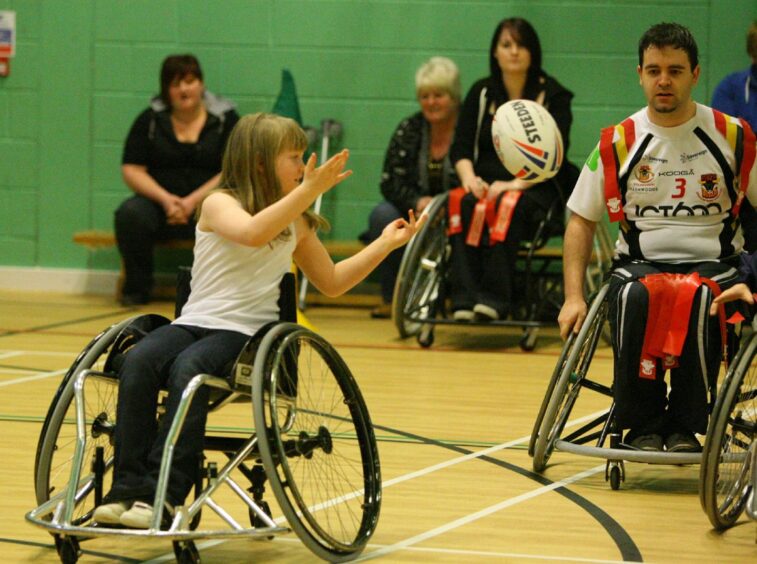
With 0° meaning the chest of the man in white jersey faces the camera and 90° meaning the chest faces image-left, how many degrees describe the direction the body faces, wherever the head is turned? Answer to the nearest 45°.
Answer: approximately 0°

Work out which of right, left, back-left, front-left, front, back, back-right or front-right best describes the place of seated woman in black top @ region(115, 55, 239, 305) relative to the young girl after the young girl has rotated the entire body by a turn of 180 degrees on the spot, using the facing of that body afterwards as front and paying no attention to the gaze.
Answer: front-right

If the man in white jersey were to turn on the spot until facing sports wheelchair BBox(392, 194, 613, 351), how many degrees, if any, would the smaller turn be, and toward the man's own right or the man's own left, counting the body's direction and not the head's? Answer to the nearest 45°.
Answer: approximately 135° to the man's own right

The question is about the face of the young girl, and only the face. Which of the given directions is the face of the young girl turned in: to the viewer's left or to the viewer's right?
to the viewer's right

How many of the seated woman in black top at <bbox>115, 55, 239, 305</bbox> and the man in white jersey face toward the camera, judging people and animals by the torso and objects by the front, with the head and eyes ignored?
2

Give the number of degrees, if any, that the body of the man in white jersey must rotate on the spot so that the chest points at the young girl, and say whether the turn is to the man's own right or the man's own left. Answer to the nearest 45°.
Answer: approximately 45° to the man's own right

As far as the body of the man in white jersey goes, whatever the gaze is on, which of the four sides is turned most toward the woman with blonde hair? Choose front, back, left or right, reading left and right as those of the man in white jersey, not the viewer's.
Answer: back

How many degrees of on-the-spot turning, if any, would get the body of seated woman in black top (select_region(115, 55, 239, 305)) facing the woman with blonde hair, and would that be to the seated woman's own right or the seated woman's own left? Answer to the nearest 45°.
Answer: approximately 45° to the seated woman's own left

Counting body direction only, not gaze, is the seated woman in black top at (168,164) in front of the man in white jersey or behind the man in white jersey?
behind

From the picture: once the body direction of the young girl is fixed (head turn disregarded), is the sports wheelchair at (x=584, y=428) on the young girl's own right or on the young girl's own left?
on the young girl's own left
